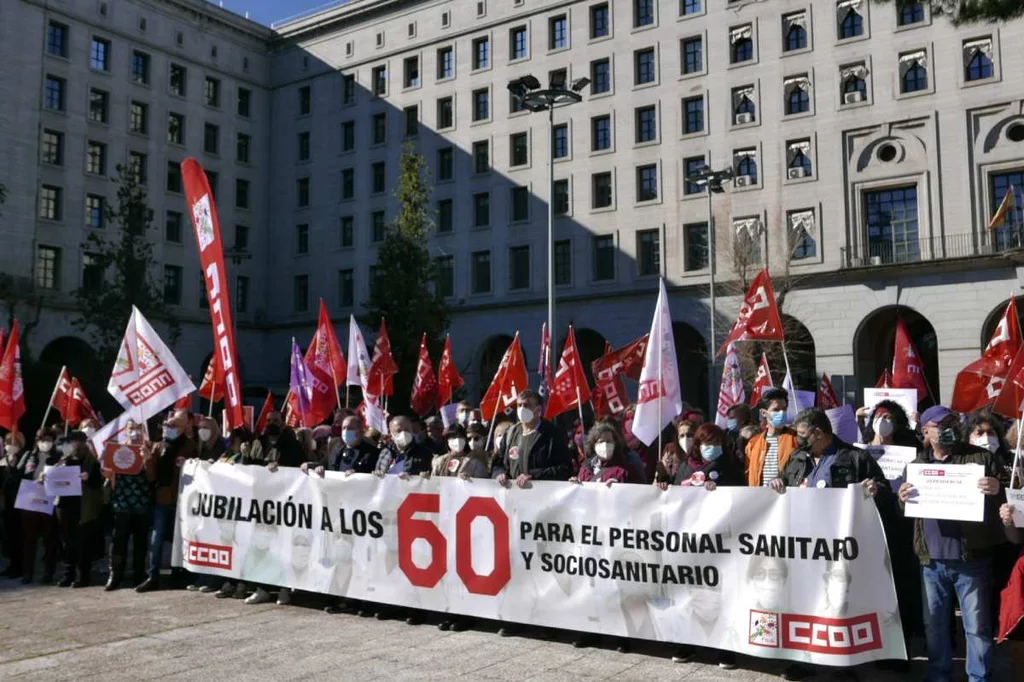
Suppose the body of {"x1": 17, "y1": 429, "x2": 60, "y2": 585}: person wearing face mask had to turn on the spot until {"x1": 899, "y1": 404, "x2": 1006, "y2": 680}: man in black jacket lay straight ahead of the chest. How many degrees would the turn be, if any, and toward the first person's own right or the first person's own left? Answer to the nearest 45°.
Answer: approximately 45° to the first person's own left

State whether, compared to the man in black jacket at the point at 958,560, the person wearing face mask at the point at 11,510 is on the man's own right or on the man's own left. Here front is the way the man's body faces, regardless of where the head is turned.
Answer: on the man's own right

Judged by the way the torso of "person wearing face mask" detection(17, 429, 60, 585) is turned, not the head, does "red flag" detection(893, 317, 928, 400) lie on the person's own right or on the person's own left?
on the person's own left

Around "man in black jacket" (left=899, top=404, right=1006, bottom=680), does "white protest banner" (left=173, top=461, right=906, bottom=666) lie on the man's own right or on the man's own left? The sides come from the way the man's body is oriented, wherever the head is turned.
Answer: on the man's own right

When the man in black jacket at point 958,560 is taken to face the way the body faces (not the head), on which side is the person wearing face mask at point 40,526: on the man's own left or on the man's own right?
on the man's own right

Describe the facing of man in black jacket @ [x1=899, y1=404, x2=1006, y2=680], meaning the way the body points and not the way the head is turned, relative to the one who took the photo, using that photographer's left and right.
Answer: facing the viewer

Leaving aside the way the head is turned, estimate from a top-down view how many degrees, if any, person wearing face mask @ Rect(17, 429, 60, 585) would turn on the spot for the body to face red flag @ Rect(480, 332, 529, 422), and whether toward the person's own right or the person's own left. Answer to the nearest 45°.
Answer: approximately 90° to the person's own left

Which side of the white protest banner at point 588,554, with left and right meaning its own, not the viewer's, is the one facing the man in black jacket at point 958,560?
left

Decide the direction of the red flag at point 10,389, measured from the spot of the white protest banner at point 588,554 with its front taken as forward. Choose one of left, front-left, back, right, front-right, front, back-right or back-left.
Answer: right

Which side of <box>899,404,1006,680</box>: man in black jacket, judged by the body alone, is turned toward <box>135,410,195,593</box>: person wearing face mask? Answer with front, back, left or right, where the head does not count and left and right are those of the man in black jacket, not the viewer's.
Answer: right

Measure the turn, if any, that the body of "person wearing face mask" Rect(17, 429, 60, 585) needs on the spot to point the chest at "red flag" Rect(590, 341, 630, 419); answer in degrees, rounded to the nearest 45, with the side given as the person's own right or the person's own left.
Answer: approximately 90° to the person's own left

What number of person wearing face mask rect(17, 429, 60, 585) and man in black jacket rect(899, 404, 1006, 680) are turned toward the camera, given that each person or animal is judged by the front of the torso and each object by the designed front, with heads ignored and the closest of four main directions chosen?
2

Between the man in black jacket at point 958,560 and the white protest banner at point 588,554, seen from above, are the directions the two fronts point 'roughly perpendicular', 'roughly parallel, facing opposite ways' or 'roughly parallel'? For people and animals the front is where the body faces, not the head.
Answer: roughly parallel

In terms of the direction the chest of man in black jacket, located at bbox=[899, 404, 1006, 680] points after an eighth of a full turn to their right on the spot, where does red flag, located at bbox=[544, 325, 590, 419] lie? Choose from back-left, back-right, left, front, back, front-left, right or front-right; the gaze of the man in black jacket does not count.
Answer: right

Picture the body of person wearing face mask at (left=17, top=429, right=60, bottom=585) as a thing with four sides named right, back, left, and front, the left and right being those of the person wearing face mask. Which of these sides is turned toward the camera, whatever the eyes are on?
front
